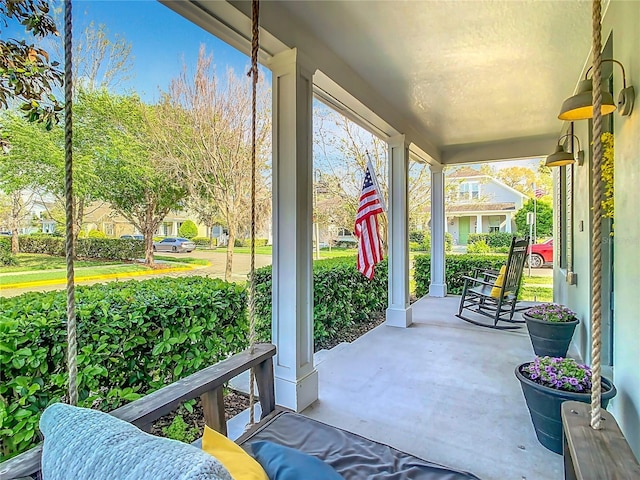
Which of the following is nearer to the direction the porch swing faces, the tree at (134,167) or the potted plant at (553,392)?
the potted plant

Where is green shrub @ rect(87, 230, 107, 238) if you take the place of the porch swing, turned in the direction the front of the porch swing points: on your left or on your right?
on your left

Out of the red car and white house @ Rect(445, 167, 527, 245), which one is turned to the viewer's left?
the red car

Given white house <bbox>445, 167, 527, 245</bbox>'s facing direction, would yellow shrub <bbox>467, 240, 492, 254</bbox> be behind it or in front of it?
in front

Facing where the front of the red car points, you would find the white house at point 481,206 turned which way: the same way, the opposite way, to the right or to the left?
to the left

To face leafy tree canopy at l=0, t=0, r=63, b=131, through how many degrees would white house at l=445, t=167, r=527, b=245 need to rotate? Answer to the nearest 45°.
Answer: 0° — it already faces it

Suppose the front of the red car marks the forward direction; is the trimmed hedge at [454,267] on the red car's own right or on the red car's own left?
on the red car's own left

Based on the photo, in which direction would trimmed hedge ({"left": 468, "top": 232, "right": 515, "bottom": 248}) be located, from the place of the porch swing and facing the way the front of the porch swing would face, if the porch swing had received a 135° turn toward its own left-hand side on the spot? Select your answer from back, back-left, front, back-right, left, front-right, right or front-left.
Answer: back-right

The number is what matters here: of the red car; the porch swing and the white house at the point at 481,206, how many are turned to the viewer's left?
1

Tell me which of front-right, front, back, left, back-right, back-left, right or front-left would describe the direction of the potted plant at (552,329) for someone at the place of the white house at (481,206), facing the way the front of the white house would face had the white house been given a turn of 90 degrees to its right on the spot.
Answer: left

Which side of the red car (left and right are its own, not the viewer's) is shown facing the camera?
left

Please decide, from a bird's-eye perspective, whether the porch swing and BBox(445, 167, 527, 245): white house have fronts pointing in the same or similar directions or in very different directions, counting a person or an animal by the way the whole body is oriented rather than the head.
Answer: very different directions

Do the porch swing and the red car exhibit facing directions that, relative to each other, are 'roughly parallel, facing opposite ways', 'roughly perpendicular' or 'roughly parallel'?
roughly perpendicular

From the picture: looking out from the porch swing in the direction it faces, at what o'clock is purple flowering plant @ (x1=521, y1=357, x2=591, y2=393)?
The purple flowering plant is roughly at 1 o'clock from the porch swing.

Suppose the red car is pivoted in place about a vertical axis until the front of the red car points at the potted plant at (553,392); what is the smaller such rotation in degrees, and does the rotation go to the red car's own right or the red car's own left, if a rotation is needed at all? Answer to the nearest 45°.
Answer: approximately 90° to the red car's own left

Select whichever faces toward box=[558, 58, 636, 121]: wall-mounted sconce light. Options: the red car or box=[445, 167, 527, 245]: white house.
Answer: the white house

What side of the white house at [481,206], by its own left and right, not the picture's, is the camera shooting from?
front
